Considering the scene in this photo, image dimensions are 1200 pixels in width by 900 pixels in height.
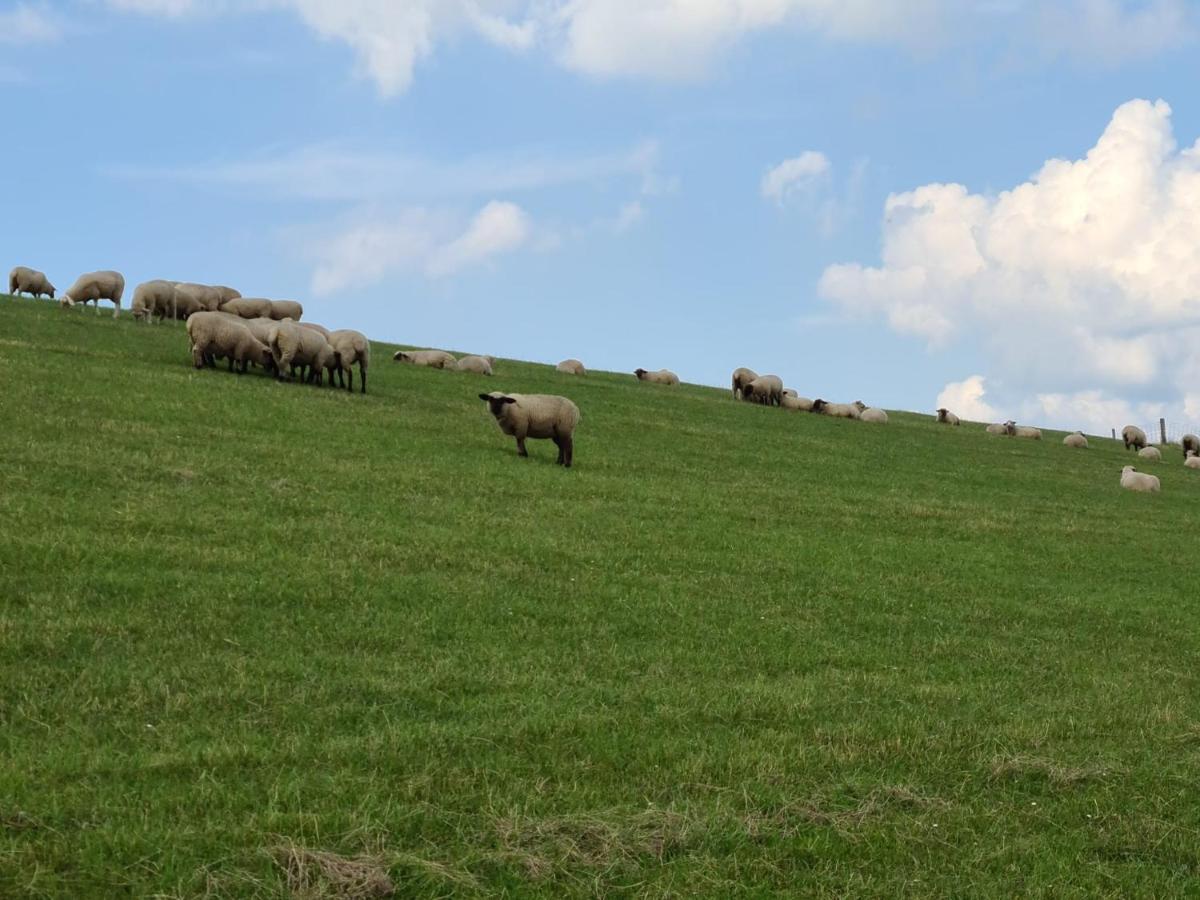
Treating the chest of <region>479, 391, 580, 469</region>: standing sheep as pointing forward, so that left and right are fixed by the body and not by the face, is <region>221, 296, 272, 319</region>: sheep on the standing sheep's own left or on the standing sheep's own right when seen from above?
on the standing sheep's own right

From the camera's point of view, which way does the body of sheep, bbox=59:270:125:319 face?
to the viewer's left

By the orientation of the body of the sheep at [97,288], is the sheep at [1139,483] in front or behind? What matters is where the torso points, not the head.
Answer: behind

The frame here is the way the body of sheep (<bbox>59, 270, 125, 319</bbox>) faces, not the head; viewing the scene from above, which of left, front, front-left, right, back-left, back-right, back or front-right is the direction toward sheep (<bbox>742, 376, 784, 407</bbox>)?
back

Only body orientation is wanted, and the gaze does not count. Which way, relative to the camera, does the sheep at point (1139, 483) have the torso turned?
to the viewer's left

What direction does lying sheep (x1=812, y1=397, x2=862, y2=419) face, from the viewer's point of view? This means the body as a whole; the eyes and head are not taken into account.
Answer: to the viewer's left

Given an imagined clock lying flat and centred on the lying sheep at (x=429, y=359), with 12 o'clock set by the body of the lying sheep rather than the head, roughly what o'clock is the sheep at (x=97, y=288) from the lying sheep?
The sheep is roughly at 12 o'clock from the lying sheep.

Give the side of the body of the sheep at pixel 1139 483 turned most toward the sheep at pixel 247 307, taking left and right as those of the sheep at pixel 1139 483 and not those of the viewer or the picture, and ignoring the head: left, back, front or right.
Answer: front

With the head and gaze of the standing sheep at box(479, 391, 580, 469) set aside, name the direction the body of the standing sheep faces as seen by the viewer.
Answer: to the viewer's left

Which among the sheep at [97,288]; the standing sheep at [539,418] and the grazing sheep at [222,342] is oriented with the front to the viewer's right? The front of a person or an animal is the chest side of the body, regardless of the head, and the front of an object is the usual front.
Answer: the grazing sheep

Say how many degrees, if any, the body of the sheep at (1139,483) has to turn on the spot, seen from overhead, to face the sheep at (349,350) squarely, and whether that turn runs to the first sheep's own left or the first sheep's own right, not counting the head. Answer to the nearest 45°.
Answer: approximately 45° to the first sheep's own left

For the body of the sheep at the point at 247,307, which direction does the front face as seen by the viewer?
to the viewer's left

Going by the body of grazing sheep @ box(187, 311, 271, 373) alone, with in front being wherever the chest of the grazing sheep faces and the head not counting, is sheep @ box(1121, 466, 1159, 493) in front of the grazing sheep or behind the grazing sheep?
in front

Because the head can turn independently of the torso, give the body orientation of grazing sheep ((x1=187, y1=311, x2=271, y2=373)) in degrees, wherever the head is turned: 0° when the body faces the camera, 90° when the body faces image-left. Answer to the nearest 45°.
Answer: approximately 270°

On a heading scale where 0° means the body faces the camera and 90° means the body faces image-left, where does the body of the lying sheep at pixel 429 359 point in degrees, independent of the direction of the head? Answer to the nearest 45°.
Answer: approximately 90°
